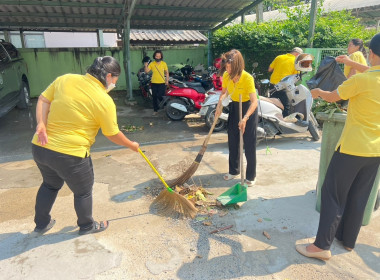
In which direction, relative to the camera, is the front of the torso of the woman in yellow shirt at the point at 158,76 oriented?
toward the camera

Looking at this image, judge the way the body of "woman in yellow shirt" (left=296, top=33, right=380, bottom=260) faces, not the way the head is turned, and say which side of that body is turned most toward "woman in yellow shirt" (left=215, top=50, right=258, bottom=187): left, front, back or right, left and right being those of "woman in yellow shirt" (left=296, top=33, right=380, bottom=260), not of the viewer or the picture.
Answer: front

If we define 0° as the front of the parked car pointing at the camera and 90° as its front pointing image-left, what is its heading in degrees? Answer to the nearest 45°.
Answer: approximately 45°

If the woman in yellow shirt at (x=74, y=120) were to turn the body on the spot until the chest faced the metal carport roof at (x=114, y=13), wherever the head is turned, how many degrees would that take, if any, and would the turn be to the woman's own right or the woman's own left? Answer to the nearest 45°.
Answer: approximately 45° to the woman's own left

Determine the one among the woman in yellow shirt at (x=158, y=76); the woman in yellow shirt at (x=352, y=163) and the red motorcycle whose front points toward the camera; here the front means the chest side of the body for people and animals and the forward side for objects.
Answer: the woman in yellow shirt at (x=158, y=76)

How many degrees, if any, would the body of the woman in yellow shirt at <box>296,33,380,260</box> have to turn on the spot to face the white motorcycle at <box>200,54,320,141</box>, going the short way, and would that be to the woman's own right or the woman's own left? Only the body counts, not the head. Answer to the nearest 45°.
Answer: approximately 45° to the woman's own right

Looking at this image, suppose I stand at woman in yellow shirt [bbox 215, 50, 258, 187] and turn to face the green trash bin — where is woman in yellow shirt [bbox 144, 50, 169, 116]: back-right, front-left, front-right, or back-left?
back-left

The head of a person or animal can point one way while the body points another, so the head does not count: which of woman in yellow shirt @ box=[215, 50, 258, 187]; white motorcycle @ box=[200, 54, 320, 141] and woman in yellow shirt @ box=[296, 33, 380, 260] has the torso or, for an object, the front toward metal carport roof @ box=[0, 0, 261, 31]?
woman in yellow shirt @ box=[296, 33, 380, 260]

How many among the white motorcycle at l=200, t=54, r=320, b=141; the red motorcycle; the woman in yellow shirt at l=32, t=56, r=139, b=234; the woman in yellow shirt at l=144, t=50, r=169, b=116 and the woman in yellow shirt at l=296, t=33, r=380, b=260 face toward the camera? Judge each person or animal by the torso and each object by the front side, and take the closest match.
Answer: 1

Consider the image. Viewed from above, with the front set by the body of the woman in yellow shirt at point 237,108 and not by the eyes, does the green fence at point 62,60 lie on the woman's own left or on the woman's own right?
on the woman's own right
